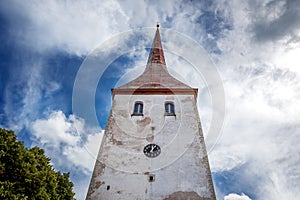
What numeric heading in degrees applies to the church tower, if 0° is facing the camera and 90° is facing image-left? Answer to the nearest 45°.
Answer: approximately 0°
